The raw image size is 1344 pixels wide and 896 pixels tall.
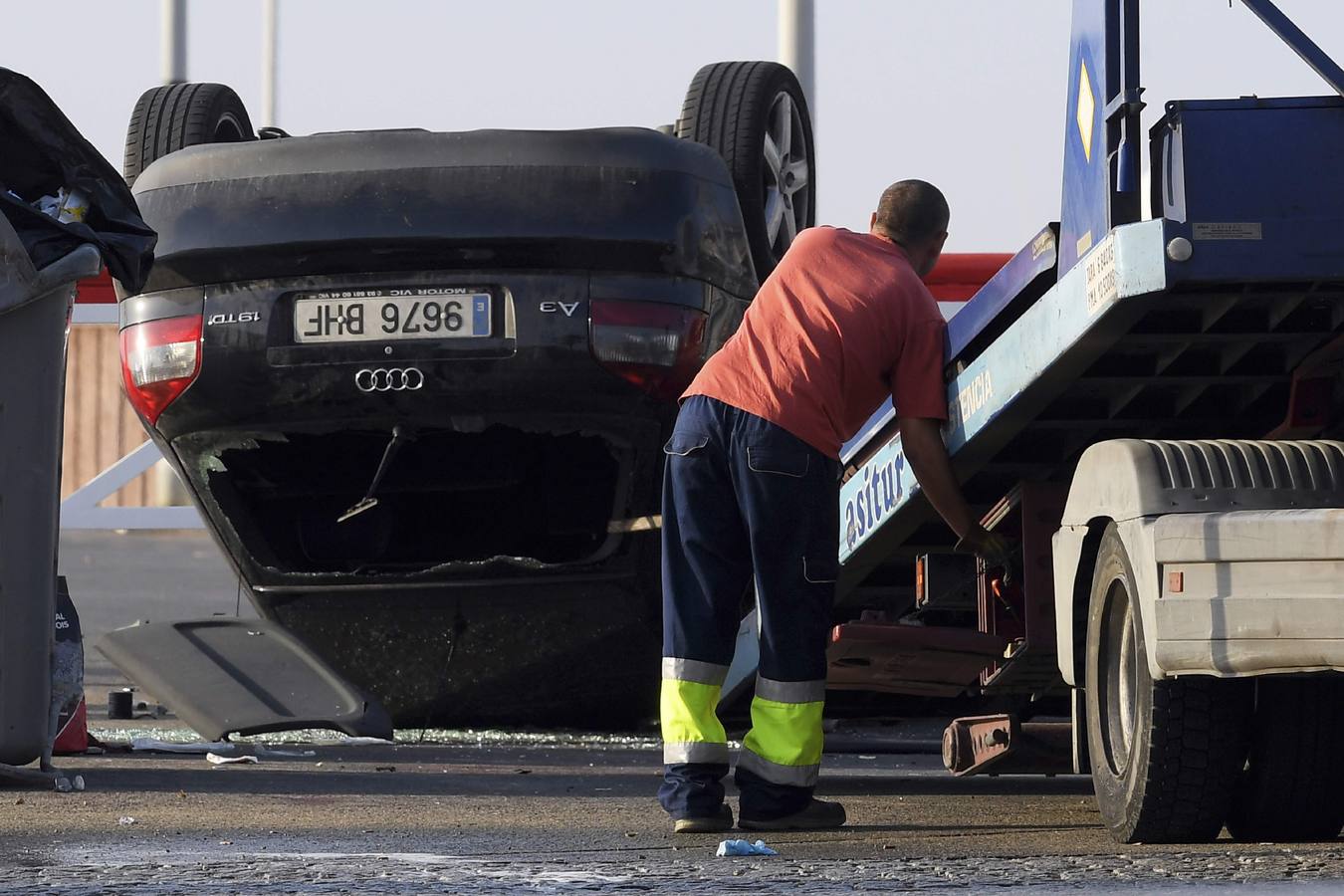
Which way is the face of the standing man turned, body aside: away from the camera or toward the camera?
away from the camera

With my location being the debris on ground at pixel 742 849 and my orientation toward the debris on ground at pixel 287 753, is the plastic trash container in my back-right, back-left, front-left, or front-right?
front-left

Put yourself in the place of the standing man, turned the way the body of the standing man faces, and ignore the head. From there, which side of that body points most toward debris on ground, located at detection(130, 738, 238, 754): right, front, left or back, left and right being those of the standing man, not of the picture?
left

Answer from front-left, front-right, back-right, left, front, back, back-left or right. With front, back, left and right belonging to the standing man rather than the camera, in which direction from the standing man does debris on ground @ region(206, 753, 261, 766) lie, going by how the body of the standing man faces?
left

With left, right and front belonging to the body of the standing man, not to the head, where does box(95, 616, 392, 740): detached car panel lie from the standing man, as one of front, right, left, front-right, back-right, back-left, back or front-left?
left

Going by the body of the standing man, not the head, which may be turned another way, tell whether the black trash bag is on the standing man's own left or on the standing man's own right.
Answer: on the standing man's own left

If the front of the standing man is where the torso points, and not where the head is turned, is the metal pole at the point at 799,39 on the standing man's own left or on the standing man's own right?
on the standing man's own left

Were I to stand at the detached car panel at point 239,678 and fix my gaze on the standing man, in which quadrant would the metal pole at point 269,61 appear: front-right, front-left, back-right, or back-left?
back-left

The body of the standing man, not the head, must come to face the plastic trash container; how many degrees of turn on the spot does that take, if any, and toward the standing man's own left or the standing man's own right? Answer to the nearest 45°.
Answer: approximately 135° to the standing man's own left

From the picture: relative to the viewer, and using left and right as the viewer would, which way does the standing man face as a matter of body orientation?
facing away from the viewer and to the right of the viewer

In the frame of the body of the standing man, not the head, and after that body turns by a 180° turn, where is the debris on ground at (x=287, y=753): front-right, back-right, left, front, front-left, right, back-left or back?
right
